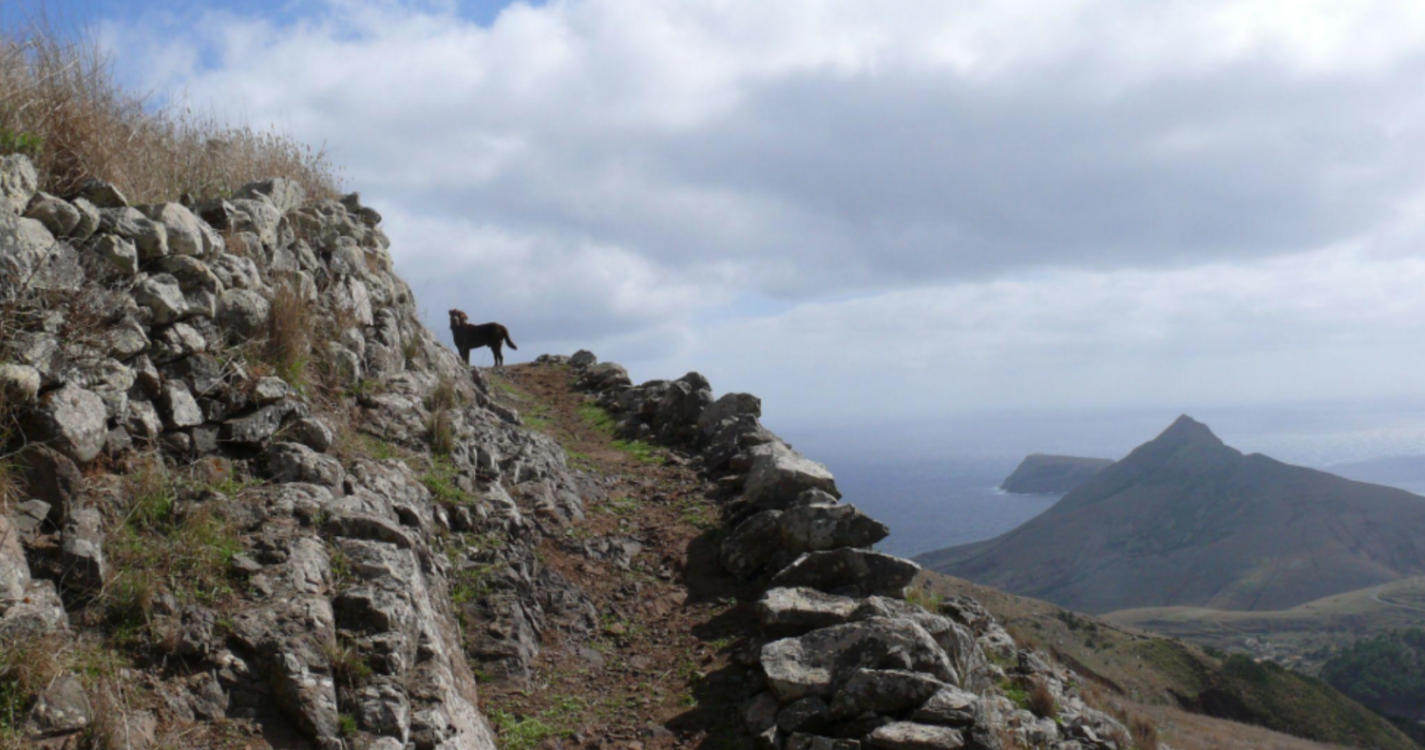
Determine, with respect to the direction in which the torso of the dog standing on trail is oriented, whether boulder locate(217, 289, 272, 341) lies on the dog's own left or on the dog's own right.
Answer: on the dog's own left

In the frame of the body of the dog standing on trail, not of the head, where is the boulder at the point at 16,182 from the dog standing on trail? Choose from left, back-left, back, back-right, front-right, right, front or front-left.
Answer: left

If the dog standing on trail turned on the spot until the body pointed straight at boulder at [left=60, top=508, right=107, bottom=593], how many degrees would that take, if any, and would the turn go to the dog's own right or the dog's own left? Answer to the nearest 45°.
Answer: approximately 90° to the dog's own left

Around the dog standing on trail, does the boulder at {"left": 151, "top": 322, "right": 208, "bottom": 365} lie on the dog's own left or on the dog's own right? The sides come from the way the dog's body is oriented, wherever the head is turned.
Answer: on the dog's own left

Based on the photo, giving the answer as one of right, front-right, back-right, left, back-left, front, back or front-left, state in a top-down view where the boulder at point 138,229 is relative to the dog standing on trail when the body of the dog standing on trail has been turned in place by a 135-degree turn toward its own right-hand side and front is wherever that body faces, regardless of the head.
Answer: back-right

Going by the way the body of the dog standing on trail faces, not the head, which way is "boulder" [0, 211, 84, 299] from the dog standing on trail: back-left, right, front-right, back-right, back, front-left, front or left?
left

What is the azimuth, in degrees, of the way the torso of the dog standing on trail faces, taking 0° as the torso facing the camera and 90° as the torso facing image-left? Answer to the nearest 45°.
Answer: approximately 90°

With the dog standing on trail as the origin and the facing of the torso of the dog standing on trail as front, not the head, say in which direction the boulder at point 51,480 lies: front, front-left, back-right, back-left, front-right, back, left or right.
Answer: left

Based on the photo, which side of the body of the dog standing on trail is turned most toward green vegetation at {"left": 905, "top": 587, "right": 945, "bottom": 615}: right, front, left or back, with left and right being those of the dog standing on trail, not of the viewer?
left

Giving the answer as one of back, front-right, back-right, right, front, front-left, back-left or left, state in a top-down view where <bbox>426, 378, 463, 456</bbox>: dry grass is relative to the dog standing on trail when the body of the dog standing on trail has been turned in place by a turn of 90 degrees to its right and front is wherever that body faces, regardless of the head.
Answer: back

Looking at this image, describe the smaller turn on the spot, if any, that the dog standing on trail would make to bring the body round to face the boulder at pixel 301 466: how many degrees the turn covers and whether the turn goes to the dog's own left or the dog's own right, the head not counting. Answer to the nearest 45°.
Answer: approximately 90° to the dog's own left

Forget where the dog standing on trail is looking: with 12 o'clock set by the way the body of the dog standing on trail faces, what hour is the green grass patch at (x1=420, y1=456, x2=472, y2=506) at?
The green grass patch is roughly at 9 o'clock from the dog standing on trail.
